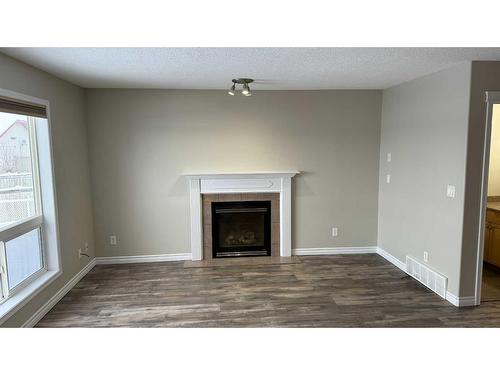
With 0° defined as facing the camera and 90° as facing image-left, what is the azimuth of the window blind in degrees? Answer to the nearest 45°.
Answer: approximately 315°

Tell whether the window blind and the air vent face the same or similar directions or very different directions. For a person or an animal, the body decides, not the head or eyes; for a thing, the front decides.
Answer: very different directions

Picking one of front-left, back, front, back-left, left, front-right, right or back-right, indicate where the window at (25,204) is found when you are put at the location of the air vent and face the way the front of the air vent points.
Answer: front

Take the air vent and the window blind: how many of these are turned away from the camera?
0

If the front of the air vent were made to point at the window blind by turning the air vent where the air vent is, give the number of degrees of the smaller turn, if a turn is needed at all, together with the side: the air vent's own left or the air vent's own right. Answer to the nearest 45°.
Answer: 0° — it already faces it

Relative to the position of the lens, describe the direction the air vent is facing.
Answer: facing the viewer and to the left of the viewer

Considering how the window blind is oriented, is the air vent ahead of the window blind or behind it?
ahead
